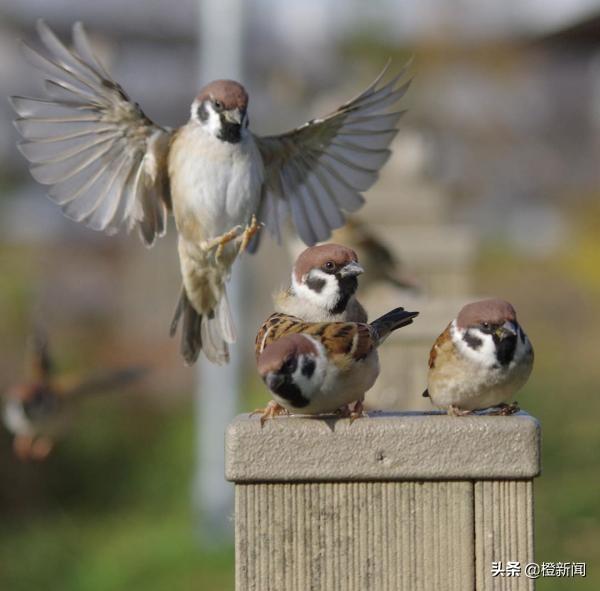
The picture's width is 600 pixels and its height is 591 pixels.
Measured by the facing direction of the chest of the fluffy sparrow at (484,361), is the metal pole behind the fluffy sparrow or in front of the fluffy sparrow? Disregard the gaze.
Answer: behind

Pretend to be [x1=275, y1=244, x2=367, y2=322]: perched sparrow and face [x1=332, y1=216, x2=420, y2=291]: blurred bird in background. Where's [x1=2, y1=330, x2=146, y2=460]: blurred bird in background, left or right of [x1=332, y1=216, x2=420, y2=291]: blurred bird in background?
left

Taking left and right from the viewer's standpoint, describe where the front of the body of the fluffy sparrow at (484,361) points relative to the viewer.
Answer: facing the viewer and to the right of the viewer

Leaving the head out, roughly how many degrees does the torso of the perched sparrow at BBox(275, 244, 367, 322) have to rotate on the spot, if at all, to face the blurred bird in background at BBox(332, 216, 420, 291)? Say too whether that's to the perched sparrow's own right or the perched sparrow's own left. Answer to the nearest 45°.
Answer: approximately 135° to the perched sparrow's own left

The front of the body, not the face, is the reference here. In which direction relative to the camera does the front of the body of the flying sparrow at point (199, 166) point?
toward the camera

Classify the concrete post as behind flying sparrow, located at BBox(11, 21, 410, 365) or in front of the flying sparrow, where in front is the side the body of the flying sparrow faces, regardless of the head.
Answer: in front

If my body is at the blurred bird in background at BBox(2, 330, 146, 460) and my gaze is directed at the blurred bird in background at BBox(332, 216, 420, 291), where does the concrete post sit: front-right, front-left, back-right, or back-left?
front-right

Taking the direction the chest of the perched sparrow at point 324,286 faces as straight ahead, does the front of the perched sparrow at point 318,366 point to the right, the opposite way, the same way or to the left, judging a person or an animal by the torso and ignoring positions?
to the right

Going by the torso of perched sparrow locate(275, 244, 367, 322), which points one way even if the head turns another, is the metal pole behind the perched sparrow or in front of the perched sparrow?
behind
